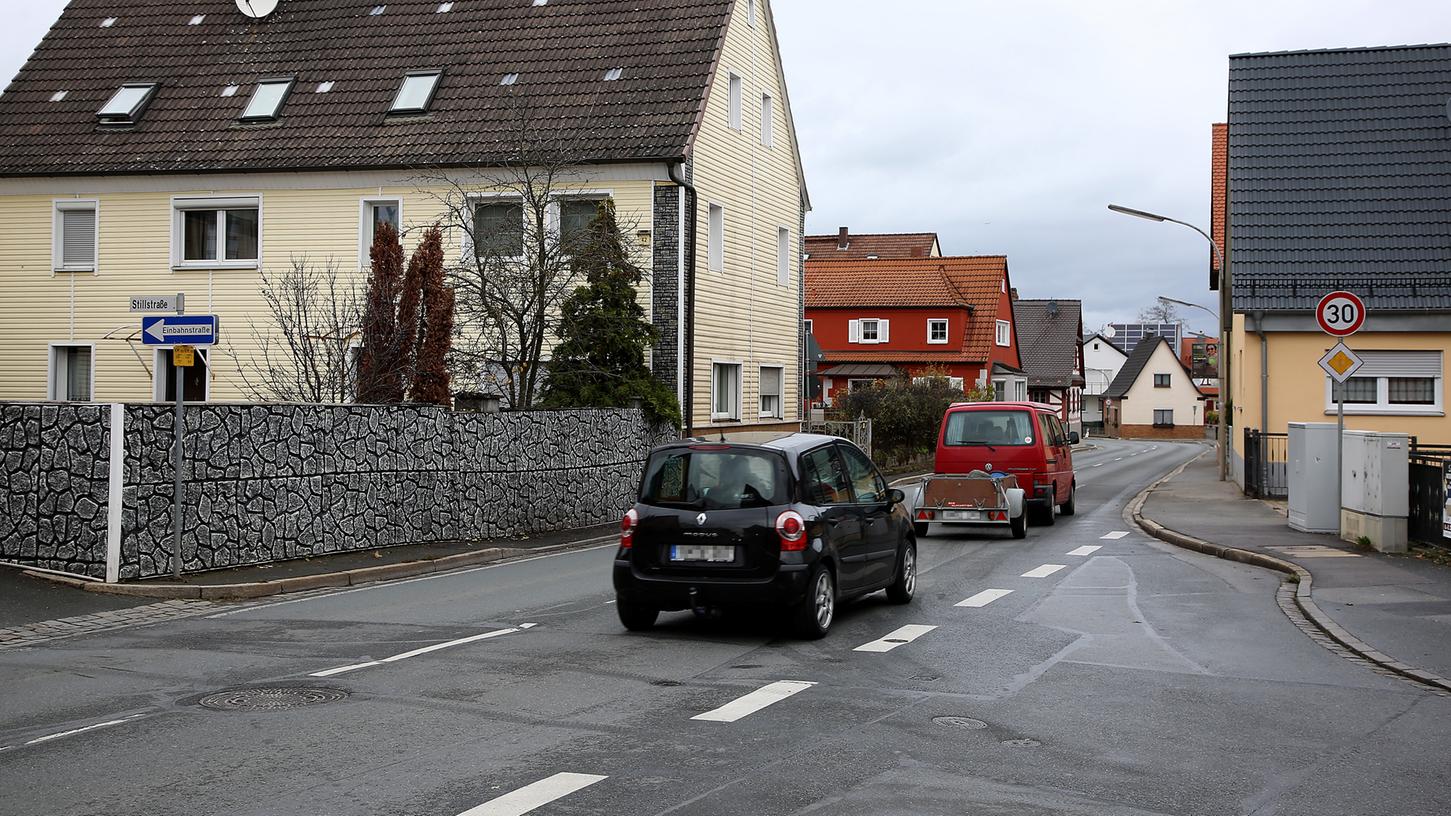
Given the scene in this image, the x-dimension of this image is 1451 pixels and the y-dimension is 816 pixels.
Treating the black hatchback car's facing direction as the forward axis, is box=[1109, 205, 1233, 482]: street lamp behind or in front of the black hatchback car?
in front

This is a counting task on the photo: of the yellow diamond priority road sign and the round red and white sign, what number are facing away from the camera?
0

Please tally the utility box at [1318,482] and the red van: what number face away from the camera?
1

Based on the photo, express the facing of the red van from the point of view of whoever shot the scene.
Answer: facing away from the viewer

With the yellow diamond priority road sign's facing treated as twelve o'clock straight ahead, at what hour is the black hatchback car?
The black hatchback car is roughly at 1 o'clock from the yellow diamond priority road sign.

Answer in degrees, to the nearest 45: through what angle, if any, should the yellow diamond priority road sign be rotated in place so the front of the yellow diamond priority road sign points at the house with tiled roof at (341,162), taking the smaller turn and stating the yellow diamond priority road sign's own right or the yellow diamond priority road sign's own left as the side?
approximately 90° to the yellow diamond priority road sign's own right

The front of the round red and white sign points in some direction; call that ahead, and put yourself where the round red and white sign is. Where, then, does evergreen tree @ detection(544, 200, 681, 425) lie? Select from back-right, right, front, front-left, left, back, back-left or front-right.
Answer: right

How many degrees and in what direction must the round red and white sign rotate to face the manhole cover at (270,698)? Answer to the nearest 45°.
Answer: approximately 45° to its right

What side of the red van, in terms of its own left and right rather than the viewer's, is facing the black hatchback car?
back

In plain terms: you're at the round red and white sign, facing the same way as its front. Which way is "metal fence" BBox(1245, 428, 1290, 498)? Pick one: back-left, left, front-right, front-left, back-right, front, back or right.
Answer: back

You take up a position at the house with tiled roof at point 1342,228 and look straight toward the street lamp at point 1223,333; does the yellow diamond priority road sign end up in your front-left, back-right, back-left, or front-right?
back-left

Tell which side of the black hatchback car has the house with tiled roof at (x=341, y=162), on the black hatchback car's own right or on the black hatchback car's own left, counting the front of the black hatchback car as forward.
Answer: on the black hatchback car's own left

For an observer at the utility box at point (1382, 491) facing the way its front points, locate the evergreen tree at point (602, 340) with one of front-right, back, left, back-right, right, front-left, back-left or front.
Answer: front-right

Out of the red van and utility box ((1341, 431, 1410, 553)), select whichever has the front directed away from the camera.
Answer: the red van

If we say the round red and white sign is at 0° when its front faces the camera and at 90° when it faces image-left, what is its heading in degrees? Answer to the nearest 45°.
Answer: approximately 0°

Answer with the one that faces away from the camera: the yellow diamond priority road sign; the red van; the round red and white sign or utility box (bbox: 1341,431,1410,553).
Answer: the red van

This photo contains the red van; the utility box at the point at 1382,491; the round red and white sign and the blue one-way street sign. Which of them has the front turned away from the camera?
the red van
